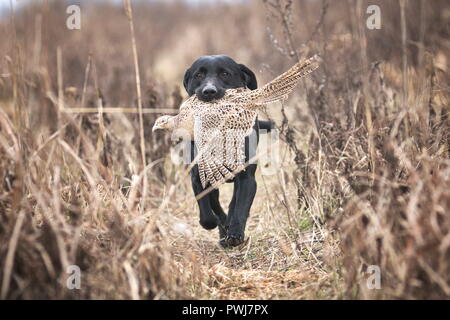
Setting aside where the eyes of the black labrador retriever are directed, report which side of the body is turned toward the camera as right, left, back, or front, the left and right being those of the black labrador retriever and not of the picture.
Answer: front
